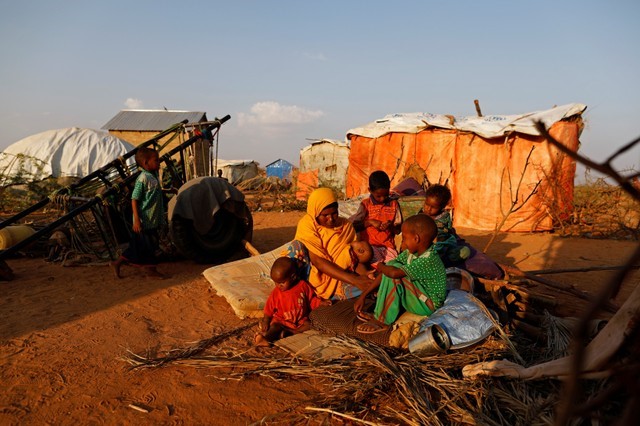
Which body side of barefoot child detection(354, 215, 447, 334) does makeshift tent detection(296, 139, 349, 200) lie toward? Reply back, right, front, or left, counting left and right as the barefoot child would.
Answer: right

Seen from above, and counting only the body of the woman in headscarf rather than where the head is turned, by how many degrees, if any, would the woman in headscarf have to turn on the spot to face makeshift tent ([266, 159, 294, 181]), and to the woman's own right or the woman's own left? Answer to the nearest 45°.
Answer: approximately 135° to the woman's own left

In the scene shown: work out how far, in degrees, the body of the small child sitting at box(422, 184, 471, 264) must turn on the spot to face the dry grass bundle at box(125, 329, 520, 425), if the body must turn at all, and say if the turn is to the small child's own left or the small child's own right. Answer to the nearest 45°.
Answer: approximately 45° to the small child's own left

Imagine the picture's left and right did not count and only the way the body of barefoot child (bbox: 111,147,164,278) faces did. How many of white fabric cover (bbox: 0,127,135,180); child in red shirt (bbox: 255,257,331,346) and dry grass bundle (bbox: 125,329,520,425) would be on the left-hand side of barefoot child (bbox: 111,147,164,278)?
1

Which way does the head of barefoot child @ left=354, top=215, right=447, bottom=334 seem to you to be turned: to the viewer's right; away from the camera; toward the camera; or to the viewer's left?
to the viewer's left

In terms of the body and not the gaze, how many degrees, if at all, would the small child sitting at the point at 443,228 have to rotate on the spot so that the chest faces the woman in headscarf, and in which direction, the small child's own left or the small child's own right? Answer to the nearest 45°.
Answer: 0° — they already face them

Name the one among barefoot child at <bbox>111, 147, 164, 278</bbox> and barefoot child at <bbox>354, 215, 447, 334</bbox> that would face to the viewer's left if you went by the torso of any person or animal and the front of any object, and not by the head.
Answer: barefoot child at <bbox>354, 215, 447, 334</bbox>

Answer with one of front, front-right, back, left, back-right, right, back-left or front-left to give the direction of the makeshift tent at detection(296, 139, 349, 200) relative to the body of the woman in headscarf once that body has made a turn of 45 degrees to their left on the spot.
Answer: left

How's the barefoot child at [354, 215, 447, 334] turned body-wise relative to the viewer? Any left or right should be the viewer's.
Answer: facing to the left of the viewer

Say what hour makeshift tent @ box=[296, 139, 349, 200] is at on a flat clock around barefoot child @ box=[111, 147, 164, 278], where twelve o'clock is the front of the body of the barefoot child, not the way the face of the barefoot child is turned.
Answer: The makeshift tent is roughly at 10 o'clock from the barefoot child.

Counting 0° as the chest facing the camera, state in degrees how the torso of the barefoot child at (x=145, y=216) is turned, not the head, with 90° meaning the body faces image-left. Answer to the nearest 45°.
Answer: approximately 270°
